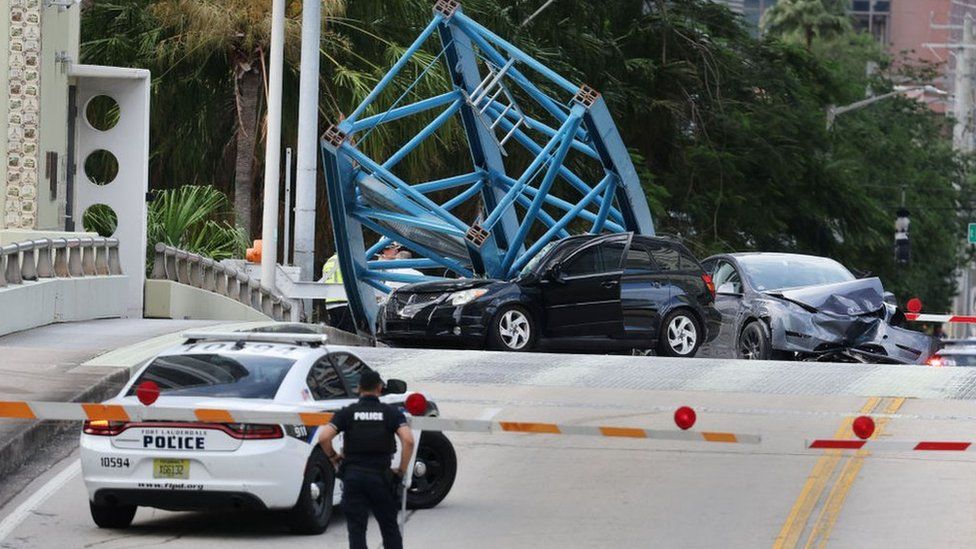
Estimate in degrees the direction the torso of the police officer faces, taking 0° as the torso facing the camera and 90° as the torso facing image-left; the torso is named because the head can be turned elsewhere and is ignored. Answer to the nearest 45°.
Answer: approximately 180°

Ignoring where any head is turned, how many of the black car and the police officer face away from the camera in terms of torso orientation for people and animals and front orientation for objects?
1

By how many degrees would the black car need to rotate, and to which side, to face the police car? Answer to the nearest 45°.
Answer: approximately 45° to its left

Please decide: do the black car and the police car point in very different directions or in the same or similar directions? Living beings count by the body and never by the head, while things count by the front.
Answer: very different directions

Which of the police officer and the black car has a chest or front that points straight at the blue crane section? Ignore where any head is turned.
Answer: the police officer

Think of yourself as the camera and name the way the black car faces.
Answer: facing the viewer and to the left of the viewer

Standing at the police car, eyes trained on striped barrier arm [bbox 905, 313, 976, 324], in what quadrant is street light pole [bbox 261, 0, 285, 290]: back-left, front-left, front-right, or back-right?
front-left

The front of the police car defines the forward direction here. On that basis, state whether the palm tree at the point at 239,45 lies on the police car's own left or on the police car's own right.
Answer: on the police car's own left

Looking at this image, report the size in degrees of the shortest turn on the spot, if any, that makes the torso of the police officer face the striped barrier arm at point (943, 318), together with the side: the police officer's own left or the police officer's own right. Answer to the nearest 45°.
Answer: approximately 45° to the police officer's own right

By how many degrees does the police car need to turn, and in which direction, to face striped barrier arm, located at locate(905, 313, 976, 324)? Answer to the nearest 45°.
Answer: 0° — it already faces it

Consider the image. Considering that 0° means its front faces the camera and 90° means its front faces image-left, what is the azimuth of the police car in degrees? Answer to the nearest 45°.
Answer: approximately 225°

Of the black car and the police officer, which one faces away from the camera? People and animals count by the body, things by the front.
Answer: the police officer

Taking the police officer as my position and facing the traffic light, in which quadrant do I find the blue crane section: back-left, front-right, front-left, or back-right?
front-left

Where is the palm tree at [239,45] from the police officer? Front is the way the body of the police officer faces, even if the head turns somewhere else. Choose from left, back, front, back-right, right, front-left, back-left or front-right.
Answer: front

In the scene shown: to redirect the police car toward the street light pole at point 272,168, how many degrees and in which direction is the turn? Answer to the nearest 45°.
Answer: approximately 45° to its left
